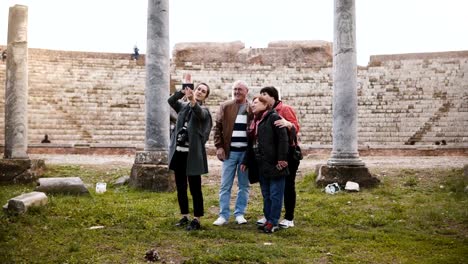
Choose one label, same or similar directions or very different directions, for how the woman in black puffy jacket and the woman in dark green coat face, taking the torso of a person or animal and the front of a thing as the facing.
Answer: same or similar directions

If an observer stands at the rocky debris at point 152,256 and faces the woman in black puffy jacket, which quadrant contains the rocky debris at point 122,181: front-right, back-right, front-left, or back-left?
front-left

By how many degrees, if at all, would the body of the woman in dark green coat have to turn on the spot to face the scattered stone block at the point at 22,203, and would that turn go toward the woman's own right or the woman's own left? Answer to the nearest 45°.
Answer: approximately 45° to the woman's own right

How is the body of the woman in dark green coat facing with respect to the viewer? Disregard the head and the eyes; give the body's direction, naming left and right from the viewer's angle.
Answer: facing the viewer and to the left of the viewer

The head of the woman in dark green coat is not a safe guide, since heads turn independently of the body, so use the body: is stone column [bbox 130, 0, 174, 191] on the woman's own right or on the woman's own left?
on the woman's own right

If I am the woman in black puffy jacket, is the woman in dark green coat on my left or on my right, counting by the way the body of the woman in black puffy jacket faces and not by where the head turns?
on my right

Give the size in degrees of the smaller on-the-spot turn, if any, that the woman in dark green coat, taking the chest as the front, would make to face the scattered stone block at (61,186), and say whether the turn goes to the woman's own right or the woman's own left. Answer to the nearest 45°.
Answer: approximately 90° to the woman's own right

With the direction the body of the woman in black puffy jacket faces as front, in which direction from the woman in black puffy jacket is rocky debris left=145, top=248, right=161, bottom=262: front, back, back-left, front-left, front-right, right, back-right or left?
front

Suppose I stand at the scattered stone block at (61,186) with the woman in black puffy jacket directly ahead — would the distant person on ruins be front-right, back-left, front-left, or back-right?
back-left

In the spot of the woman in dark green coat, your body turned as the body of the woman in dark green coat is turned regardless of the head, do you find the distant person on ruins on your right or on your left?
on your right

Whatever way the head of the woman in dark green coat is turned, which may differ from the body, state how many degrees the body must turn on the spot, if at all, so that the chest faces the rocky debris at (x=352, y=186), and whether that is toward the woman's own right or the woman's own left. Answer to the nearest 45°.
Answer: approximately 180°

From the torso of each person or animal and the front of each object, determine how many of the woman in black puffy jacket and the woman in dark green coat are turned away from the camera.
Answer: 0

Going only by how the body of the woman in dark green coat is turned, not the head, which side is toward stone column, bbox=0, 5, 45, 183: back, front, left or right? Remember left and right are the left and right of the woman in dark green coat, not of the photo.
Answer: right
